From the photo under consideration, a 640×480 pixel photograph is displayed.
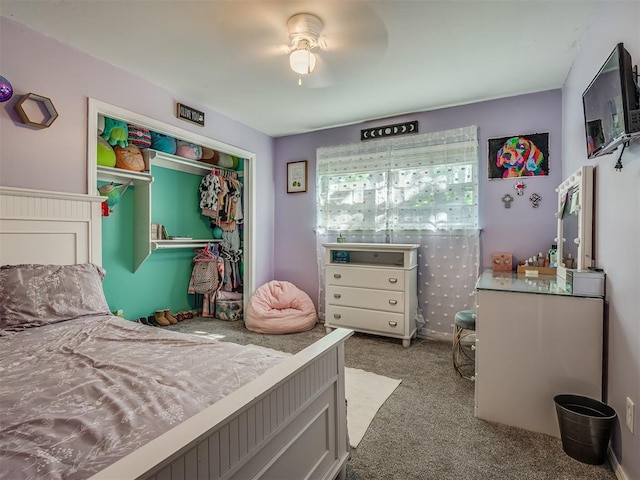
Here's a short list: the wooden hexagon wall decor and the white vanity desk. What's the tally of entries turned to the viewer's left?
1

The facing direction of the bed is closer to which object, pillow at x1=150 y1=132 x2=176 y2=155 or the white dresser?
the white dresser

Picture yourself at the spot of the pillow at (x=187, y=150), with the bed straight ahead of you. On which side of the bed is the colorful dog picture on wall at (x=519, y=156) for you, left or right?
left

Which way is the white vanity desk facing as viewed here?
to the viewer's left

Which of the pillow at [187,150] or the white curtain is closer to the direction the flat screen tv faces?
the pillow

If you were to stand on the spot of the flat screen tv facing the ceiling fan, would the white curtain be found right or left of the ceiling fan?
right

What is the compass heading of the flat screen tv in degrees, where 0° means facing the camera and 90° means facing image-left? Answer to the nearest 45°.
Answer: approximately 45°

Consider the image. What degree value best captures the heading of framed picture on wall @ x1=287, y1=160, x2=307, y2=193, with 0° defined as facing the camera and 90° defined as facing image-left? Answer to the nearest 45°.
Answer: approximately 45°

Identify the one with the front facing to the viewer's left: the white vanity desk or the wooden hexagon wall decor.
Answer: the white vanity desk

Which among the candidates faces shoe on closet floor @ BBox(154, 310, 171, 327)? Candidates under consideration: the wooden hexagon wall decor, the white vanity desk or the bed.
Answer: the white vanity desk

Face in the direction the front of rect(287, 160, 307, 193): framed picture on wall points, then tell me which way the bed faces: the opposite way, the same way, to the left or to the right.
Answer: to the left

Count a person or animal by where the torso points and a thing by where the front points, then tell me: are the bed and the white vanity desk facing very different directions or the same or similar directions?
very different directions
